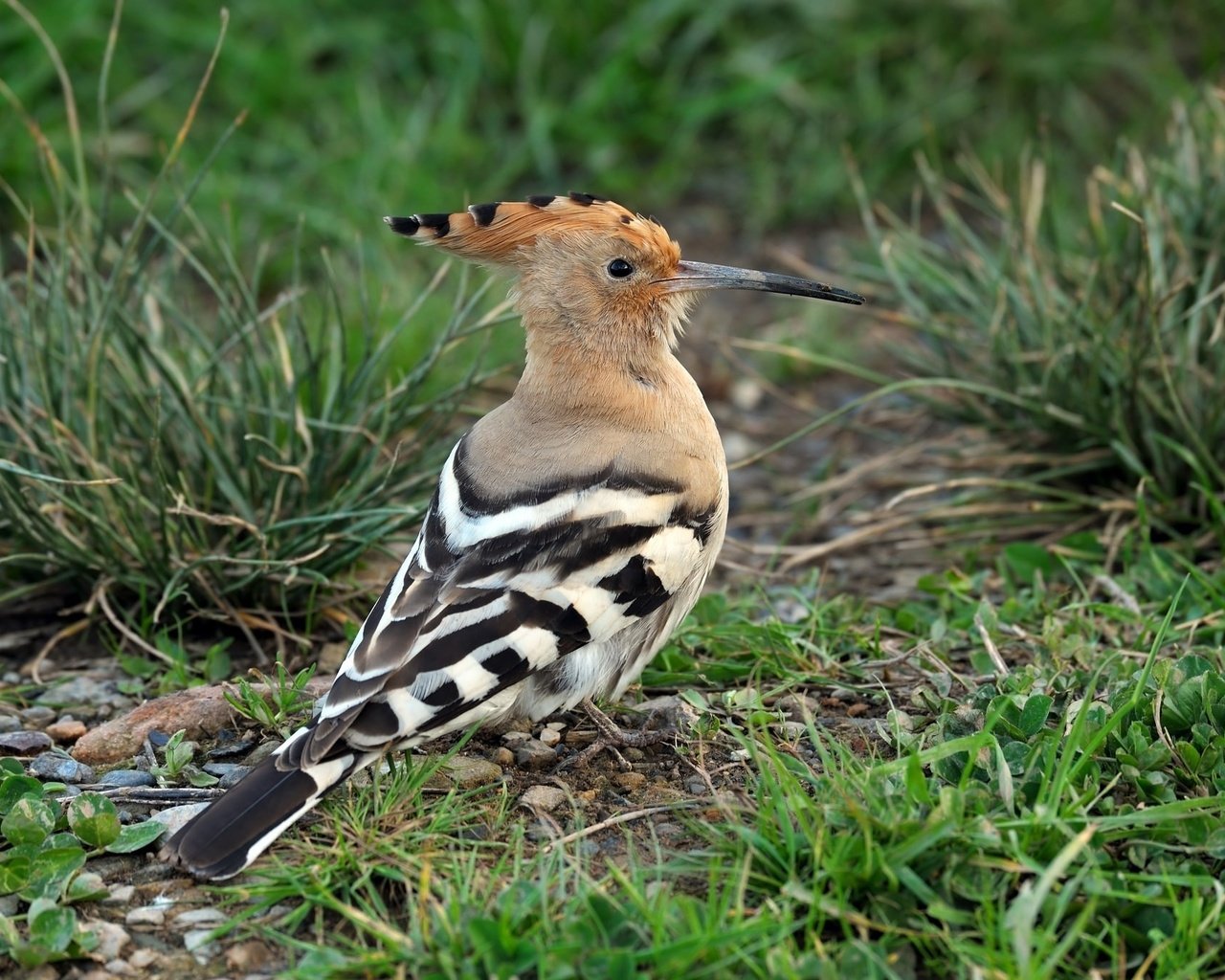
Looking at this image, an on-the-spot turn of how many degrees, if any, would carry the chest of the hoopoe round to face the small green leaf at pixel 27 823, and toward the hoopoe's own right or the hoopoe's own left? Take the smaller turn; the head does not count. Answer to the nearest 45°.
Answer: approximately 180°

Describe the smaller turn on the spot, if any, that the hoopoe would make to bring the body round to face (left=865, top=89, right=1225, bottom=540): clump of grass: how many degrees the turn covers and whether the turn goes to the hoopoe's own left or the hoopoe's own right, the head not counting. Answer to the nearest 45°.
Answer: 0° — it already faces it

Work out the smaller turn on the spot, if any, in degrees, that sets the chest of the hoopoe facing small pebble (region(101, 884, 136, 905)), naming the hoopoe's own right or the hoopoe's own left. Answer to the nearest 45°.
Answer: approximately 180°

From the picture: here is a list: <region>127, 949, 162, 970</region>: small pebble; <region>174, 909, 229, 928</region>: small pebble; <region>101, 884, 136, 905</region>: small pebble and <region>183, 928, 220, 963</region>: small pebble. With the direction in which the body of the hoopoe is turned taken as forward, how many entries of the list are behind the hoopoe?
4

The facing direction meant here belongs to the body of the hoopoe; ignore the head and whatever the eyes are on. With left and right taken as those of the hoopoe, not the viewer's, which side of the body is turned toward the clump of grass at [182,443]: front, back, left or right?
left

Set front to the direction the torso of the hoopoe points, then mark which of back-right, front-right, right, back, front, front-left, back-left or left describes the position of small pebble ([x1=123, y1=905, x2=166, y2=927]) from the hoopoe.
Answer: back

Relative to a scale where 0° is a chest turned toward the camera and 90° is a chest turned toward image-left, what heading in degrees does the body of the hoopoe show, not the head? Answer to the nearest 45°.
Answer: approximately 225°

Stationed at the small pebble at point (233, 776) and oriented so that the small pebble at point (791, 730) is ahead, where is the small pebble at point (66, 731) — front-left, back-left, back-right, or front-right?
back-left

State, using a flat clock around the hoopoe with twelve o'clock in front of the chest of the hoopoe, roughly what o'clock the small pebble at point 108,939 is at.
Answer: The small pebble is roughly at 6 o'clock from the hoopoe.

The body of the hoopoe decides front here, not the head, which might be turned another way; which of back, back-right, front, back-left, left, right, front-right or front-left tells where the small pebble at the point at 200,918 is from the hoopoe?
back

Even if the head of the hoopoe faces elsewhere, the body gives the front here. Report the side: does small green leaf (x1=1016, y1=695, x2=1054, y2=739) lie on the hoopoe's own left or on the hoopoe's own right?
on the hoopoe's own right
